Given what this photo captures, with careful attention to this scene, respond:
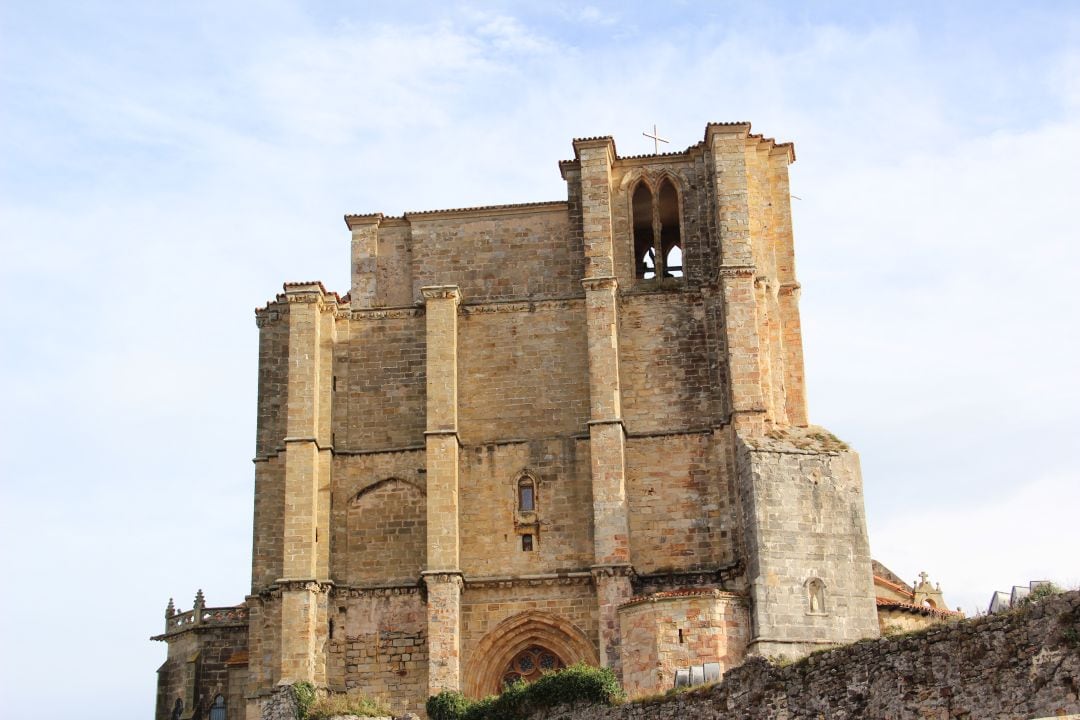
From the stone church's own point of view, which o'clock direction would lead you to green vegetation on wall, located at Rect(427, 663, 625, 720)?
The green vegetation on wall is roughly at 12 o'clock from the stone church.

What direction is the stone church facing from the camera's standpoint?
toward the camera

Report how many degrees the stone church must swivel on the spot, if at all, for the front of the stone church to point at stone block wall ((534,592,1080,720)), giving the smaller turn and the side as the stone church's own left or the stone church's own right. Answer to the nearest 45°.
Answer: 0° — it already faces it
